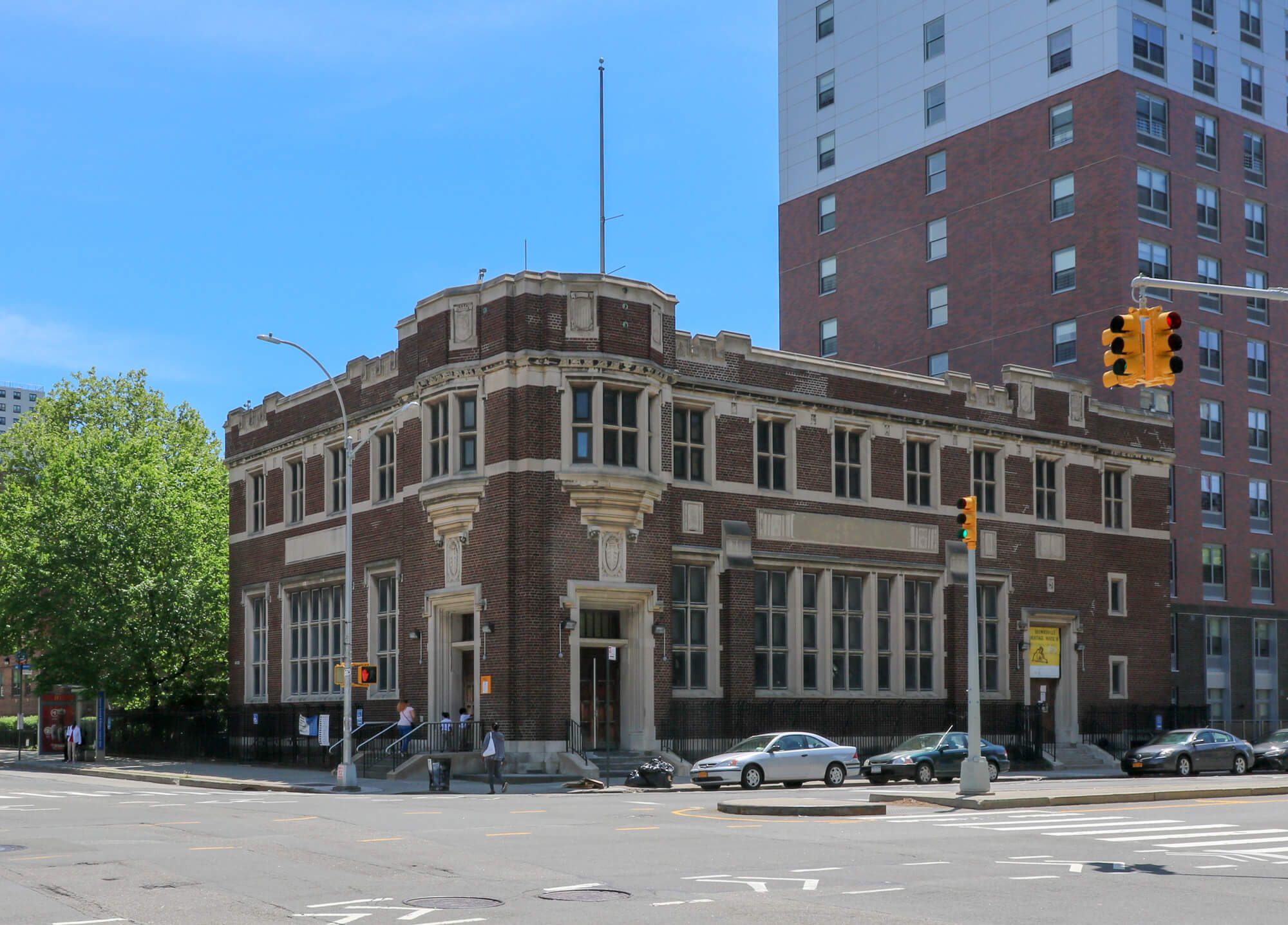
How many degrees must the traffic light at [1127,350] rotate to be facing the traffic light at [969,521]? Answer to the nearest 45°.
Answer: approximately 135° to its right

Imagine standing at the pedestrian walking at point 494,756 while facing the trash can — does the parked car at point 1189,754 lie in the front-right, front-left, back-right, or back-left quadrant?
back-right
